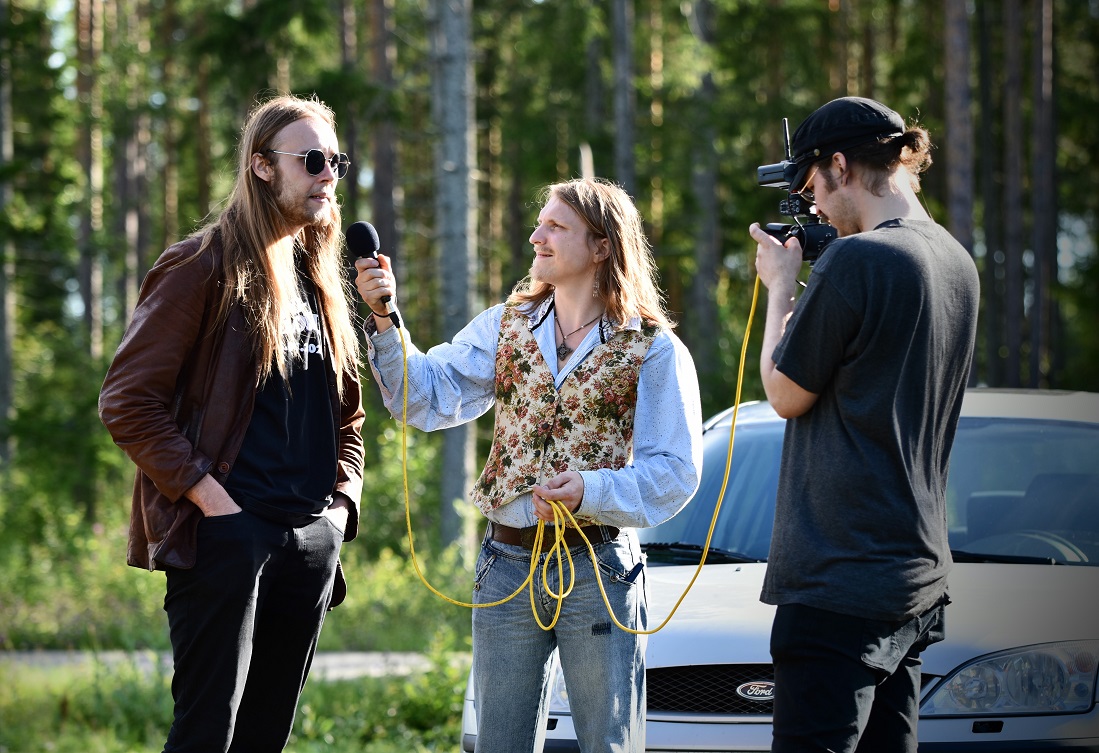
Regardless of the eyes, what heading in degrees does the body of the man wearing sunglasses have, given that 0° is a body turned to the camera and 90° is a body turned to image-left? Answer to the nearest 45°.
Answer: approximately 315°

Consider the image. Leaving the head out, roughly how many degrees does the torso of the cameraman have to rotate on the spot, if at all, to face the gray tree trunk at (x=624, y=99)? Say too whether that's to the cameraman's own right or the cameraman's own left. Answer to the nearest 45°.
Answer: approximately 45° to the cameraman's own right

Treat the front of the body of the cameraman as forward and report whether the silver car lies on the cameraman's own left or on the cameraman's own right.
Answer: on the cameraman's own right

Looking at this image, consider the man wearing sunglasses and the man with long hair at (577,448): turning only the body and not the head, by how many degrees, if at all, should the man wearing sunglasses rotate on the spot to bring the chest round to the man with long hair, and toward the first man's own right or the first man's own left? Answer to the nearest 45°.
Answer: approximately 45° to the first man's own left

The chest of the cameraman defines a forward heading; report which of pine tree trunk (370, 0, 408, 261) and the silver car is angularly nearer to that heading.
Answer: the pine tree trunk

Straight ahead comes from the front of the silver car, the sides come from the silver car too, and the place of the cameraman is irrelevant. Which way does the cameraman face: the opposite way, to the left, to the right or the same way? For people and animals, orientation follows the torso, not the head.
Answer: to the right

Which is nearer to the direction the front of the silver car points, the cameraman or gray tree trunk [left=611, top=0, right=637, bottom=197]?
the cameraman

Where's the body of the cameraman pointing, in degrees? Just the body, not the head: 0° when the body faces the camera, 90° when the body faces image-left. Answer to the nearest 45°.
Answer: approximately 135°

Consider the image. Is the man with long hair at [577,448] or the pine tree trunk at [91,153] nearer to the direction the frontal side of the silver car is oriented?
the man with long hair
